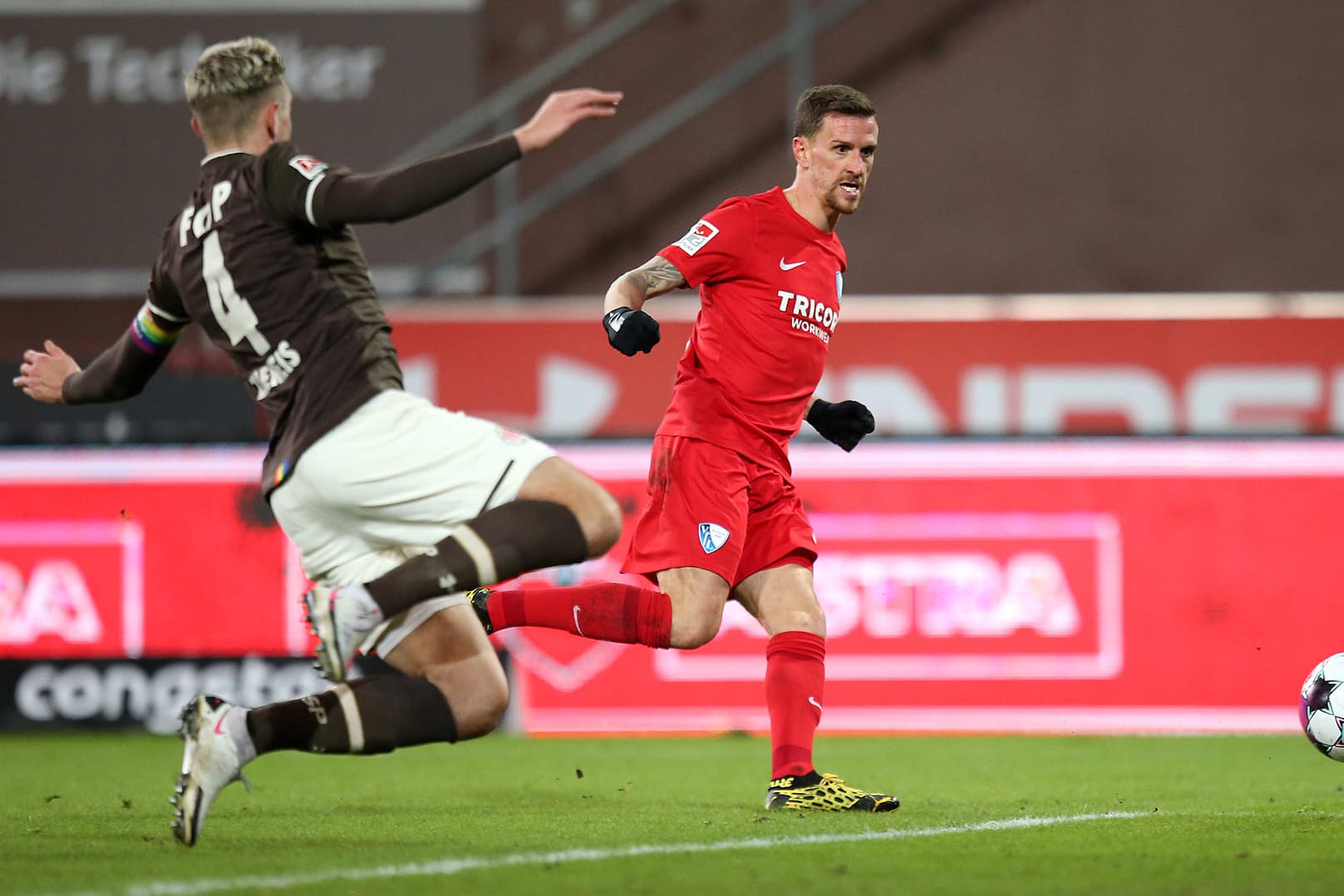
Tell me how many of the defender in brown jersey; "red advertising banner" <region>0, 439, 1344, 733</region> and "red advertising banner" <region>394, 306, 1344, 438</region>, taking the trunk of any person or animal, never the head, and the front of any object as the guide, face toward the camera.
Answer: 2

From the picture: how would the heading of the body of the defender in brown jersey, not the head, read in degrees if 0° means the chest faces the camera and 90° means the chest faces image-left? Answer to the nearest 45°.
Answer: approximately 225°

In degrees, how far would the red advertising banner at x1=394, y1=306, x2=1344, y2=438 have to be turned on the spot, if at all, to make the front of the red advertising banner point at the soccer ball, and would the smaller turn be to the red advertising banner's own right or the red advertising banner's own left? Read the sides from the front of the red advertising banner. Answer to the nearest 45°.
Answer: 0° — it already faces it

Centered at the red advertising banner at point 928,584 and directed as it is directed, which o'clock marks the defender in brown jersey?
The defender in brown jersey is roughly at 1 o'clock from the red advertising banner.

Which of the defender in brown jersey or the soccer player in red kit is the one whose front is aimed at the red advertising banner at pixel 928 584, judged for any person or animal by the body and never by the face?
the defender in brown jersey

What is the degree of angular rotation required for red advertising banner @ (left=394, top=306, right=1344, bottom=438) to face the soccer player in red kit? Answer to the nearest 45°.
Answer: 0° — it already faces them

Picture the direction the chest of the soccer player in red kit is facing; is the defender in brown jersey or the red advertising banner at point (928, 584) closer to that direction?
the defender in brown jersey

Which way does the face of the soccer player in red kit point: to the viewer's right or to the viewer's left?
to the viewer's right

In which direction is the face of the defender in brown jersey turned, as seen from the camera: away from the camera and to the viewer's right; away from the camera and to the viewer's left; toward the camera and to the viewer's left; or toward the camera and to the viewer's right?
away from the camera and to the viewer's right

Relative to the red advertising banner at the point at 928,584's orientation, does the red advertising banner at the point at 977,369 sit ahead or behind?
behind

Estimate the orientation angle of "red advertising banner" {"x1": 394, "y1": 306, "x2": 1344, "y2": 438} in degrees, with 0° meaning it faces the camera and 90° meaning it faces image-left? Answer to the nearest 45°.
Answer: approximately 0°
